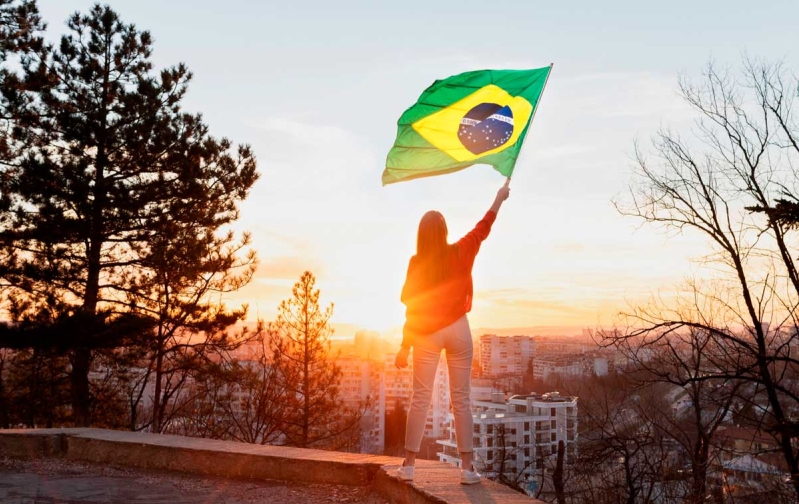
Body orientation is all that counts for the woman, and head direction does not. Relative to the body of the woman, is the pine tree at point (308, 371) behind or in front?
in front

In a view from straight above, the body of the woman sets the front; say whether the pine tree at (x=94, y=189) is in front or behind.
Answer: in front

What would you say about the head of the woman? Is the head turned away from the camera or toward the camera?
away from the camera

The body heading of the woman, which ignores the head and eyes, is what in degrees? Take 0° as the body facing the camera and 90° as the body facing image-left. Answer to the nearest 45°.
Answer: approximately 180°
